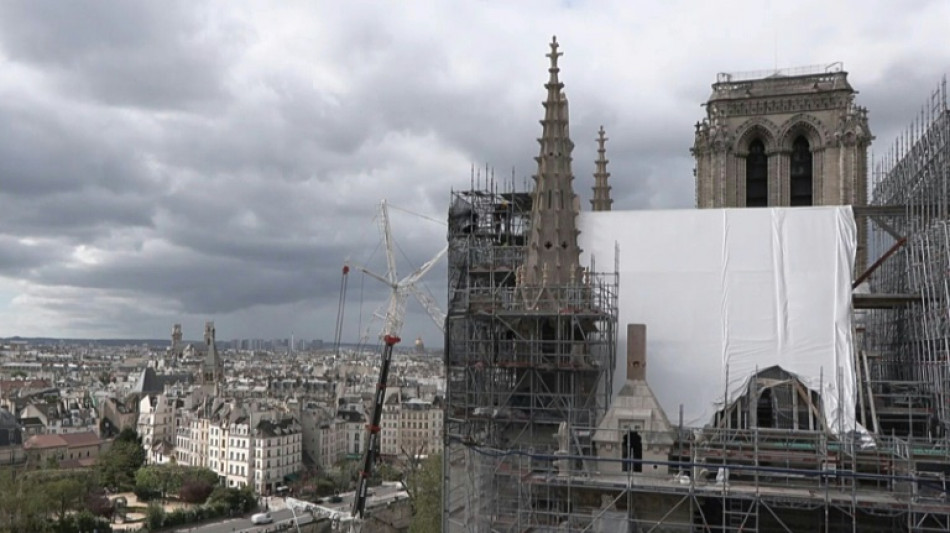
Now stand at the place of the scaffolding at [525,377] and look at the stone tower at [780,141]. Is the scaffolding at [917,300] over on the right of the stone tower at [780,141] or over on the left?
right
